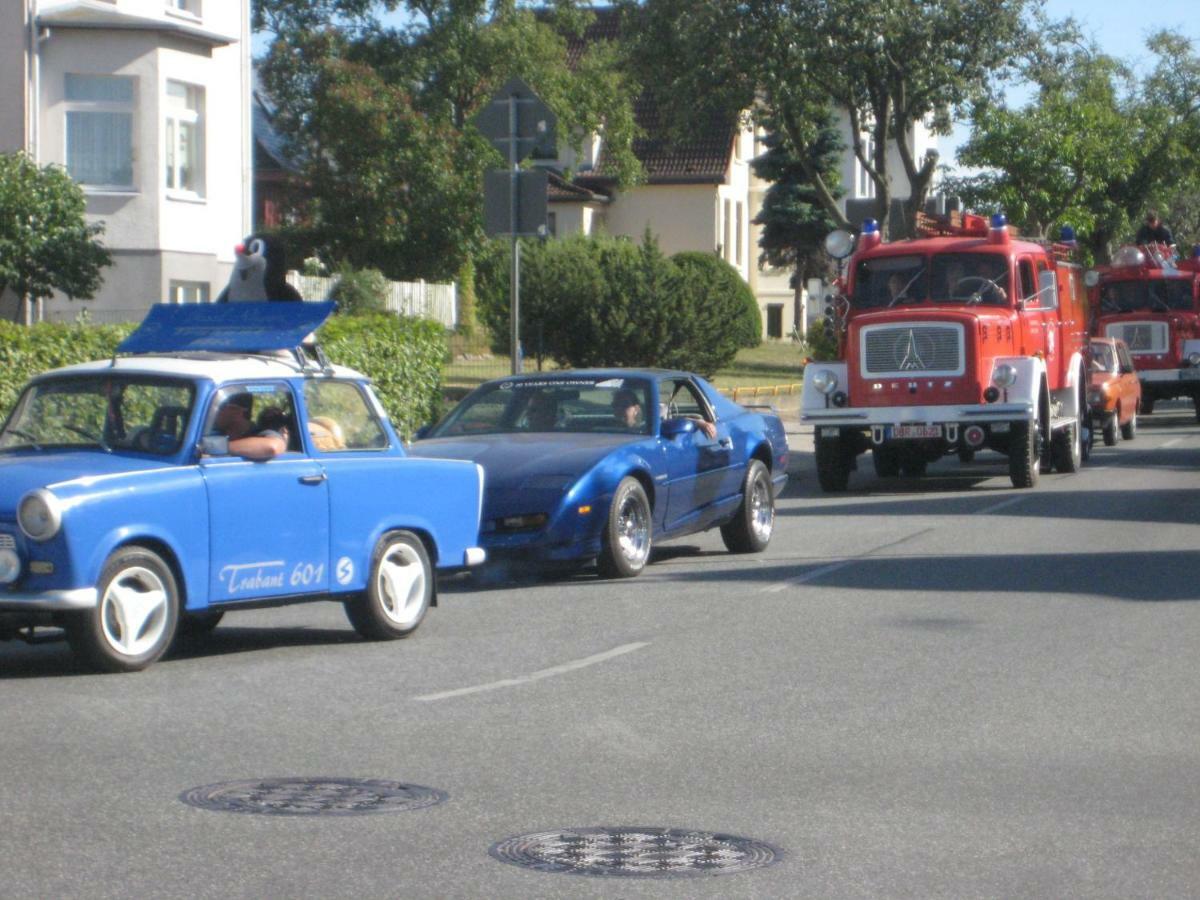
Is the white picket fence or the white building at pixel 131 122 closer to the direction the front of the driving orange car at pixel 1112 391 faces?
the white building

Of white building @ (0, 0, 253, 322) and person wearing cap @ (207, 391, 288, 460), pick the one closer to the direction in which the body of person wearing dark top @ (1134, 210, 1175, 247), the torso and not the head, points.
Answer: the person wearing cap

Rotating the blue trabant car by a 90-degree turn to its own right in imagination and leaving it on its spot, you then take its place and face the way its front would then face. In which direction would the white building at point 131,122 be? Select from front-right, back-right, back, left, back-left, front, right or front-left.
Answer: front-right

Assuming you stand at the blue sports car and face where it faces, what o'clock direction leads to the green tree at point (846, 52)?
The green tree is roughly at 5 o'clock from the blue sports car.

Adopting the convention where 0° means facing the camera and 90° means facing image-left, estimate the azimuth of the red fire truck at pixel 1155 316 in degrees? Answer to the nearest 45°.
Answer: approximately 0°

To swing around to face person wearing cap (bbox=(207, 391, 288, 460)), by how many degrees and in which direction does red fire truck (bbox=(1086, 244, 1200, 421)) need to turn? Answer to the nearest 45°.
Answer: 0° — it already faces them

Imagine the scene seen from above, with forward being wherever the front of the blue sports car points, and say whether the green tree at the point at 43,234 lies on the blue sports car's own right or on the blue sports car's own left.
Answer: on the blue sports car's own right

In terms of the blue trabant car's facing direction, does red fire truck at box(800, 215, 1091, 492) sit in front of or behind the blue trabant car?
behind

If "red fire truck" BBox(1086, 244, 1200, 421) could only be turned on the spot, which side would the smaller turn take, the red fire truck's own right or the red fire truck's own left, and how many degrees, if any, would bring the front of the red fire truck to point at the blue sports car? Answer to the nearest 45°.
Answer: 0° — it already faces it

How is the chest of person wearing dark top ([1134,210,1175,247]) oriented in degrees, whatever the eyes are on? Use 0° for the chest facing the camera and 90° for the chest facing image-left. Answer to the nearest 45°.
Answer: approximately 0°

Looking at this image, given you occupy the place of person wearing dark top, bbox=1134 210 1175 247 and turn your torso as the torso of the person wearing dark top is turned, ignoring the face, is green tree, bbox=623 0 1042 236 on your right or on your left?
on your right
